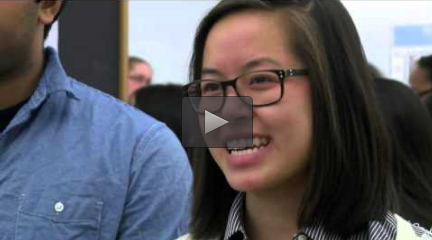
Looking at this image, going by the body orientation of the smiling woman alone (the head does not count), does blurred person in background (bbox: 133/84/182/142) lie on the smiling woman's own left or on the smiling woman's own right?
on the smiling woman's own right

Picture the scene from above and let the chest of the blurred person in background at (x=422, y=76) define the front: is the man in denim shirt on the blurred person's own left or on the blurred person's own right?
on the blurred person's own left

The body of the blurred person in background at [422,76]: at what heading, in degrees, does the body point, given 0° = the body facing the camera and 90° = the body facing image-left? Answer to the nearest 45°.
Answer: approximately 90°

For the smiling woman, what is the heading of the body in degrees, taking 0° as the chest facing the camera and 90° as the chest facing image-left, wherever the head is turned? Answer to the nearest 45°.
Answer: approximately 45°

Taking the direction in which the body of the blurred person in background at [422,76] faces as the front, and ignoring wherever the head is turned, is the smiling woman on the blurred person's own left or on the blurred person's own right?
on the blurred person's own left
